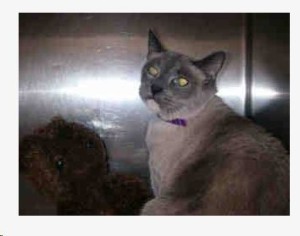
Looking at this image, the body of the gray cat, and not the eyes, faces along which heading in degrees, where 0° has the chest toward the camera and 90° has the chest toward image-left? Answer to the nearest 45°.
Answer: approximately 45°

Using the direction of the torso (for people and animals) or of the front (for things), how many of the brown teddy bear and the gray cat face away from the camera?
0
